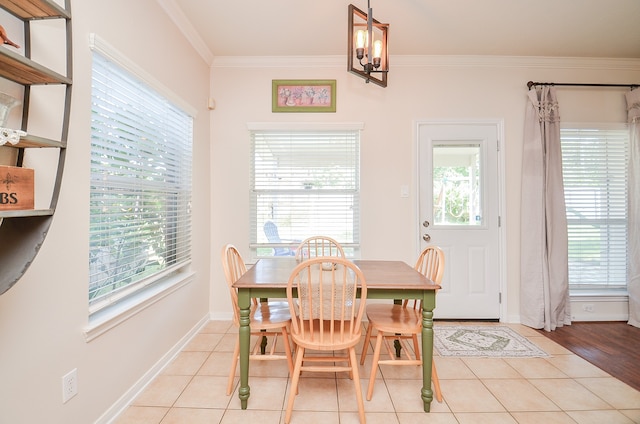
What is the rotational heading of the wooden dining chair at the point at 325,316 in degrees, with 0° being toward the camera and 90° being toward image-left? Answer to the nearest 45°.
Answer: approximately 180°

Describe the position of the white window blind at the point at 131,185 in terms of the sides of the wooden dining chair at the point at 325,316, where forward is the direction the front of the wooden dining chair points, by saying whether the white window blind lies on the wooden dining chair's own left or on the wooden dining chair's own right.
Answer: on the wooden dining chair's own left

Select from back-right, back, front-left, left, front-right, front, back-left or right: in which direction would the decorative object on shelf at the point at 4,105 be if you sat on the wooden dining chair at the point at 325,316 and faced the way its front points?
back-left

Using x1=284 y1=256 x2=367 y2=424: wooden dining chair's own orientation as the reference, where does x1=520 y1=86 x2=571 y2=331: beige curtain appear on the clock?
The beige curtain is roughly at 2 o'clock from the wooden dining chair.

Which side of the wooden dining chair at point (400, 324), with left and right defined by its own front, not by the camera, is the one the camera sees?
left

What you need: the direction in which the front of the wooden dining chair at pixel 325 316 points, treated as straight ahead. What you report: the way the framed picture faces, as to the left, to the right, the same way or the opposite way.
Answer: the opposite way

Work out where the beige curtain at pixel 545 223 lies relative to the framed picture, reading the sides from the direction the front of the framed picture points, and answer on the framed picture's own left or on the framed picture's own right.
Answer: on the framed picture's own left

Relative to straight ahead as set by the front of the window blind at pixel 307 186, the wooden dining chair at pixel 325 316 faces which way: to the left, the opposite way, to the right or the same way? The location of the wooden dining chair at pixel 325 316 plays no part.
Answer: the opposite way

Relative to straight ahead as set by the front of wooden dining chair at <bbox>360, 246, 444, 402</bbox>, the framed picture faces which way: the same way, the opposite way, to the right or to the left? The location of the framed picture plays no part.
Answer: to the left

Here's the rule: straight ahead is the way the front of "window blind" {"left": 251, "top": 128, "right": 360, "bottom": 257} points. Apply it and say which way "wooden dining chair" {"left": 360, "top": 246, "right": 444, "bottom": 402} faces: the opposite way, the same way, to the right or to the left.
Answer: to the right
